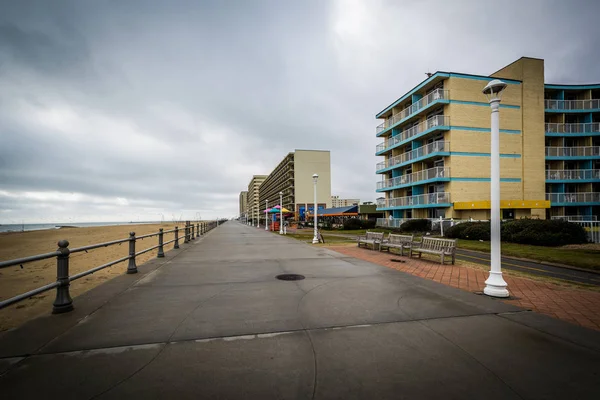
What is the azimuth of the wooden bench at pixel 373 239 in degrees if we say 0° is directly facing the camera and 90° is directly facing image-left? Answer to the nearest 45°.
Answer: approximately 45°

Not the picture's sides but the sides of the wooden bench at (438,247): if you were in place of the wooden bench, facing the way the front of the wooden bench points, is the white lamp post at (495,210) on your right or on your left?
on your left

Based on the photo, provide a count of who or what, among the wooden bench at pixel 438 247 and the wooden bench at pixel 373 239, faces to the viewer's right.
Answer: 0

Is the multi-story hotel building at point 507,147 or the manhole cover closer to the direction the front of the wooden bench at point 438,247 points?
the manhole cover

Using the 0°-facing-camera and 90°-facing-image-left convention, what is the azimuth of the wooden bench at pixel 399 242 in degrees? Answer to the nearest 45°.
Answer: approximately 45°

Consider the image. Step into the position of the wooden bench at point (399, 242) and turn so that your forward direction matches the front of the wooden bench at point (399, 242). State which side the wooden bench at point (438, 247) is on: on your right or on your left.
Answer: on your left

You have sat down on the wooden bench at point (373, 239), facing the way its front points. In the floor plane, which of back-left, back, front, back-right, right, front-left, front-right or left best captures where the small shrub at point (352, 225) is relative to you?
back-right

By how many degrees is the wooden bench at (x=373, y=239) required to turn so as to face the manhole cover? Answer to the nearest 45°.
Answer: approximately 45° to its left

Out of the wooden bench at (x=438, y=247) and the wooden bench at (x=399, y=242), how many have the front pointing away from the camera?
0

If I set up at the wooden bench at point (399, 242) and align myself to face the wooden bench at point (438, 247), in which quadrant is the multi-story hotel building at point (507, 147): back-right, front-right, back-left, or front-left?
back-left

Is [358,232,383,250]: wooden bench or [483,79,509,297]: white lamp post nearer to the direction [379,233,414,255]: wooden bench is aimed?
the white lamp post

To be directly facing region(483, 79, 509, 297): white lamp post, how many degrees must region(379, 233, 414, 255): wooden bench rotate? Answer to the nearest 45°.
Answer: approximately 45° to its left

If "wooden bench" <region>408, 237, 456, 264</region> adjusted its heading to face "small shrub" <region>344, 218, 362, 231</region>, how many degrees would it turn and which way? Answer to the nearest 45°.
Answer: approximately 135° to its right

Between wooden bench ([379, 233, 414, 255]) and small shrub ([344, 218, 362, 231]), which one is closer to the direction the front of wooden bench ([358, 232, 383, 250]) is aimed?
the wooden bench

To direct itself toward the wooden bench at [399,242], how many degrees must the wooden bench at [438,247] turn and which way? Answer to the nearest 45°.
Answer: approximately 90° to its right
